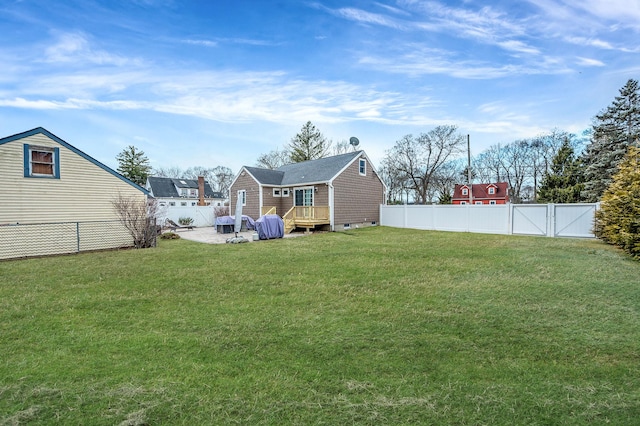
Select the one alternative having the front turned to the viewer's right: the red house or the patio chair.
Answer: the patio chair

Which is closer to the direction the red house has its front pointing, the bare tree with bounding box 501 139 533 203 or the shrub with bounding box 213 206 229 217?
the shrub

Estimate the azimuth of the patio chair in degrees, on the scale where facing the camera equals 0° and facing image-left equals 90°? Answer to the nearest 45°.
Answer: approximately 270°

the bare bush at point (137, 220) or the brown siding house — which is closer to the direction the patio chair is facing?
the brown siding house

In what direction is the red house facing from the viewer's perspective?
toward the camera

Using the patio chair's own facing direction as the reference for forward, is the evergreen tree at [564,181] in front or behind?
in front
